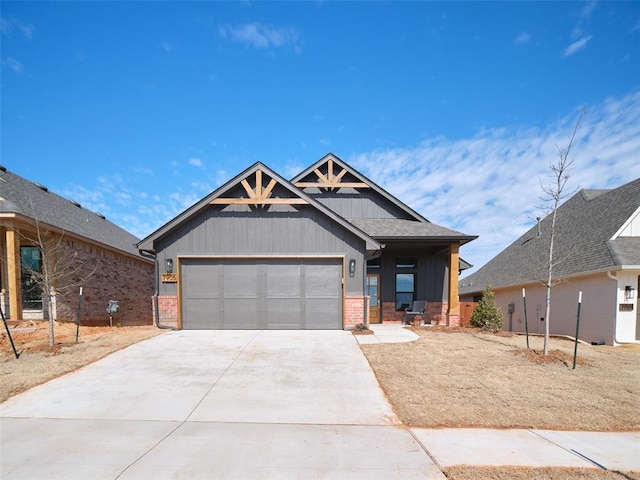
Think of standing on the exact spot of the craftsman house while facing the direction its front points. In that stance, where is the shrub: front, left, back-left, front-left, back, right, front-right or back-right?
left

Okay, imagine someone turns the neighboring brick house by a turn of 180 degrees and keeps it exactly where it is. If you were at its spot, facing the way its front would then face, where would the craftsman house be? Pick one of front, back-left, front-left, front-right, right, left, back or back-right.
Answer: right

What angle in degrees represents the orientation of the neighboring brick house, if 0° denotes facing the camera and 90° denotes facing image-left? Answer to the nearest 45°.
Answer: approximately 45°

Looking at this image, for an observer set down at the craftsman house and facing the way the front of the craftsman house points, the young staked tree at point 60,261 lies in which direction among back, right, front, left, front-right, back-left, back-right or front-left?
right

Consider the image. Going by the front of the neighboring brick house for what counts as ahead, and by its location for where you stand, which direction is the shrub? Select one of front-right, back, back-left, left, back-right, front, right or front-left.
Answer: left

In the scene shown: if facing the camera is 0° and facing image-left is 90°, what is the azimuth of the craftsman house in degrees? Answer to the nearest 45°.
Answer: approximately 0°
